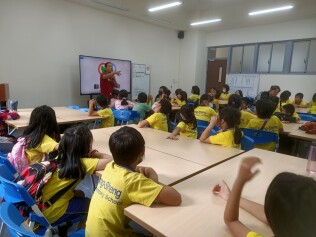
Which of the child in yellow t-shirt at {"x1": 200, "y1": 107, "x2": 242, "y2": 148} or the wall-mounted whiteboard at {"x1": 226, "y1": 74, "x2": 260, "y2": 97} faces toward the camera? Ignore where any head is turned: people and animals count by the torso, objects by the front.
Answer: the wall-mounted whiteboard

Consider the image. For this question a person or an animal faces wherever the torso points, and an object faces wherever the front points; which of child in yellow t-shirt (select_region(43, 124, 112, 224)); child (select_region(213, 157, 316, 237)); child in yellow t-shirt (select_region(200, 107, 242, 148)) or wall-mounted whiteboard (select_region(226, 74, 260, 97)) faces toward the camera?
the wall-mounted whiteboard

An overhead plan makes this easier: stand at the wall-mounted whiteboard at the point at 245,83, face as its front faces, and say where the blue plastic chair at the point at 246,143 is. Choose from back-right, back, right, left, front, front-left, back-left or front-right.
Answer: front

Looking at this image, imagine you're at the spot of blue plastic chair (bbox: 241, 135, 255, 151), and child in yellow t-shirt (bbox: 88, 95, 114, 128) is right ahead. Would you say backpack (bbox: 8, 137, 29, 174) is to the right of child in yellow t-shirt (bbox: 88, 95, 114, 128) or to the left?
left

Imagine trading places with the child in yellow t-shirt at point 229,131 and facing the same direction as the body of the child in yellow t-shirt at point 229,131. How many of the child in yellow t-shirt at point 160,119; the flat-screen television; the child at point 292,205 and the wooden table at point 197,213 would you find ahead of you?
2

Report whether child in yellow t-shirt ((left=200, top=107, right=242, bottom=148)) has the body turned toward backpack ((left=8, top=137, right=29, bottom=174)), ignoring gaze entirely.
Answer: no

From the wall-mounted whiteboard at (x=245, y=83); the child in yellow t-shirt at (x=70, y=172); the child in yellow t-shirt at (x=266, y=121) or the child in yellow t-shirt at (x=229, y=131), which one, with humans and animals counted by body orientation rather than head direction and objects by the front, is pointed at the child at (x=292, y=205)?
the wall-mounted whiteboard

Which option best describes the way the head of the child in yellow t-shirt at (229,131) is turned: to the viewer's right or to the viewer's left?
to the viewer's left

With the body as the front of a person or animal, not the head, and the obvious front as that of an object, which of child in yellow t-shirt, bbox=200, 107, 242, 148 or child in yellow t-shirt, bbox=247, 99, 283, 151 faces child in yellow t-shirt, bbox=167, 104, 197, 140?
child in yellow t-shirt, bbox=200, 107, 242, 148

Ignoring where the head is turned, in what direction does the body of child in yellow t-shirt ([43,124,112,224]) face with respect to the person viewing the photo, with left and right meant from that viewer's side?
facing away from the viewer and to the right of the viewer

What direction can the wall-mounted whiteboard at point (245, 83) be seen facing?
toward the camera

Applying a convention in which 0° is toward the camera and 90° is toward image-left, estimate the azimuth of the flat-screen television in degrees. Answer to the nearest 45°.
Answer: approximately 315°

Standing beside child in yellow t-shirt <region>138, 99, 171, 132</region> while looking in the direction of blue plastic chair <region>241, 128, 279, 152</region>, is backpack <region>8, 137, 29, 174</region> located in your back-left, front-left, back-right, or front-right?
back-right

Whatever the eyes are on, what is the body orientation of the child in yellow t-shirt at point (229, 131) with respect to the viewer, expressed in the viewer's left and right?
facing away from the viewer and to the left of the viewer

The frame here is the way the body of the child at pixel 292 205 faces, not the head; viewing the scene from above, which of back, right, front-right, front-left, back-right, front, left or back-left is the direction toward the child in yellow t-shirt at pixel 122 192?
front-left

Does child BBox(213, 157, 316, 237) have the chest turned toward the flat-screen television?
yes

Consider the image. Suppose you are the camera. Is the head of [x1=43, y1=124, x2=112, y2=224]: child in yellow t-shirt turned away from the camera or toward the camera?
away from the camera

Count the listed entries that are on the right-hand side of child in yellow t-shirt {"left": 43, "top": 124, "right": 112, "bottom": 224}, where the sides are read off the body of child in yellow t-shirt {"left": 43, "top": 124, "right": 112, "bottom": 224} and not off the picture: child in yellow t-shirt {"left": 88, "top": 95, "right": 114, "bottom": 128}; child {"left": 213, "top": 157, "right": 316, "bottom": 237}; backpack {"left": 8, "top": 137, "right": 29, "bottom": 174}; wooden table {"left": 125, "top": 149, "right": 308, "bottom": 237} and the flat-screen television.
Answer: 2
